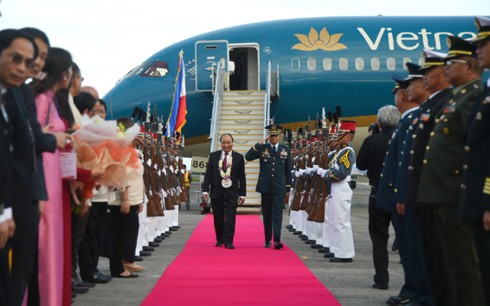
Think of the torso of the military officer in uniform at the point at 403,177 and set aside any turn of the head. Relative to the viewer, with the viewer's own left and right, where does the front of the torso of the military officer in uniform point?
facing to the left of the viewer

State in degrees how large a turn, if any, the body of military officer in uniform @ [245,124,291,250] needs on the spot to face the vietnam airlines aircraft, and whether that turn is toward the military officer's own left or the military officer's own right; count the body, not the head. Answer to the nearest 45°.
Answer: approximately 180°

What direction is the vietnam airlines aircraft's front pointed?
to the viewer's left

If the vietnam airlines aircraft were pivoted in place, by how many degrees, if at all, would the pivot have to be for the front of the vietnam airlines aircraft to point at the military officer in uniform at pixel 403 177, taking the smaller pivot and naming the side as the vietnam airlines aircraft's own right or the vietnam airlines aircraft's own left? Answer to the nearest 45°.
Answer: approximately 90° to the vietnam airlines aircraft's own left

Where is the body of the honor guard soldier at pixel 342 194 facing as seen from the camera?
to the viewer's left

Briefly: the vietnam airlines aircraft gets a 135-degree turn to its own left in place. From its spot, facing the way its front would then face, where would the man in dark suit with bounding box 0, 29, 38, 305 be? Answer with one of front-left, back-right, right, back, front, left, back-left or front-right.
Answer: front-right

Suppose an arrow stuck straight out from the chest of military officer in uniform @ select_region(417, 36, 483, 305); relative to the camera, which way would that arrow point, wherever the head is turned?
to the viewer's left
